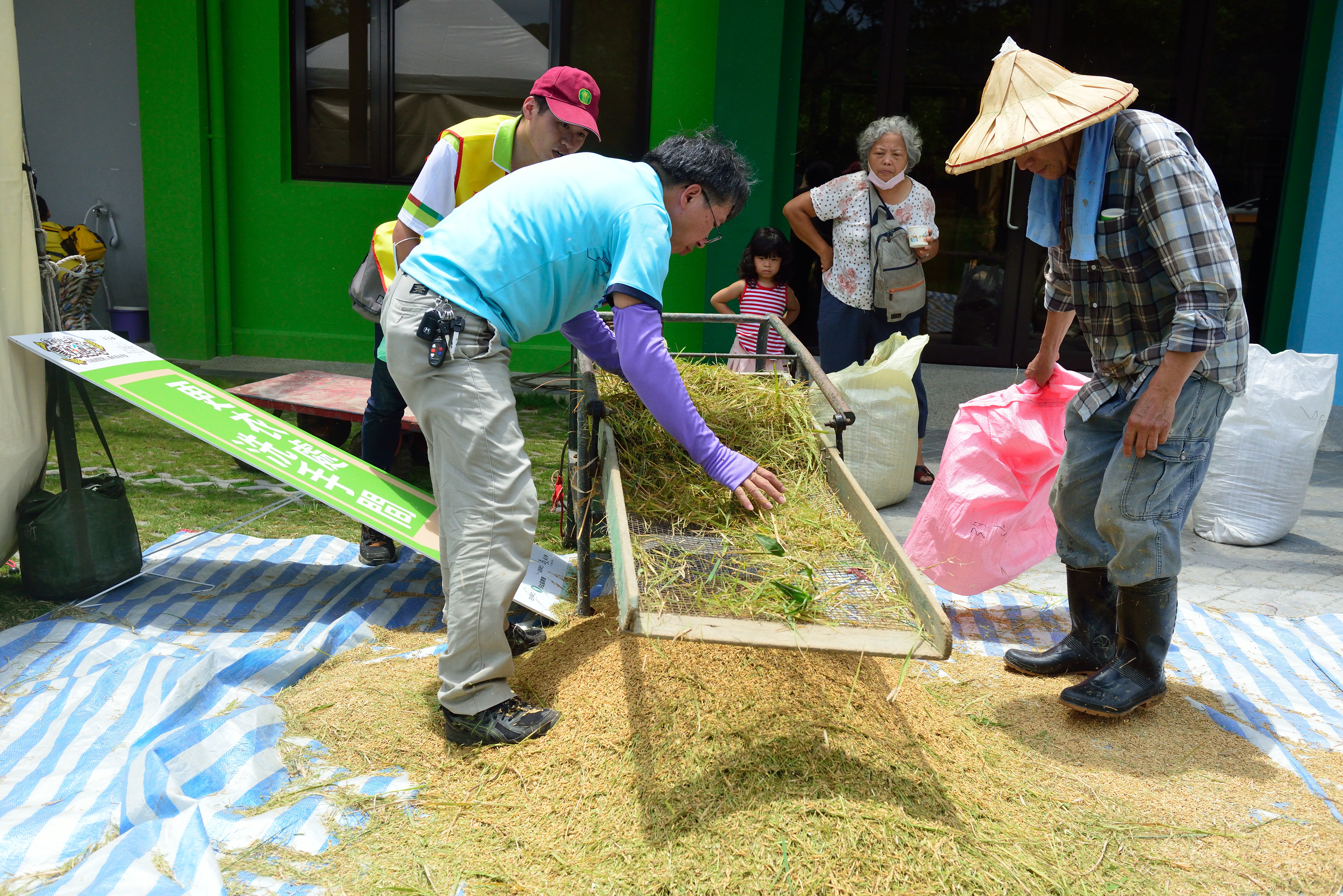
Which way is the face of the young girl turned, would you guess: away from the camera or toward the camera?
toward the camera

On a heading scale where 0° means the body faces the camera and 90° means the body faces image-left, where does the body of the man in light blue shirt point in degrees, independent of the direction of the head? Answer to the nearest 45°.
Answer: approximately 270°

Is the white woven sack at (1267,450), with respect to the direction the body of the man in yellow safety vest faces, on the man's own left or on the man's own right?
on the man's own left

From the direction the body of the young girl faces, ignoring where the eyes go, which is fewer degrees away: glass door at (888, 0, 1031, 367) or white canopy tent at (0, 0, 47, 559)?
the white canopy tent

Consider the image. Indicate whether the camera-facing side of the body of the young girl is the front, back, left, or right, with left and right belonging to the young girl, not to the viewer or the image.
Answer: front

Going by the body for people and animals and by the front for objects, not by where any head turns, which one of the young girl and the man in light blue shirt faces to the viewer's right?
the man in light blue shirt

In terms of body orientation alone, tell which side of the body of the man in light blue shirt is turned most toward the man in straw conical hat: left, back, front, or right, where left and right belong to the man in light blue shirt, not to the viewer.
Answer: front

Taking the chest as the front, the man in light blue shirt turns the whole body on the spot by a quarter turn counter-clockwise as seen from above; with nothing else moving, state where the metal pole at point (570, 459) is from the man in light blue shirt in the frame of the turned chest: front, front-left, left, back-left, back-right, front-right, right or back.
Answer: front

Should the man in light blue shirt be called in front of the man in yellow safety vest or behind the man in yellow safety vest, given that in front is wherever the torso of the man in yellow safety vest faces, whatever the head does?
in front

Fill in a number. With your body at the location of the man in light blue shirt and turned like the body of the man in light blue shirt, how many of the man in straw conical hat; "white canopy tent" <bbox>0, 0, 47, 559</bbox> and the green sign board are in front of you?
1

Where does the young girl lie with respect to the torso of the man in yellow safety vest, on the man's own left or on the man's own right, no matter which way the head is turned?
on the man's own left

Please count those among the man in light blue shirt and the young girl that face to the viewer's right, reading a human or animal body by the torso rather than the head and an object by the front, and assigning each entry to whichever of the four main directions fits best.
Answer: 1

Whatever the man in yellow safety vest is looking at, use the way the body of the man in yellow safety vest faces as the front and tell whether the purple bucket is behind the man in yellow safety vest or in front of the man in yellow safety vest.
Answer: behind

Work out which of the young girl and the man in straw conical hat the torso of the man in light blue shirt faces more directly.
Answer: the man in straw conical hat

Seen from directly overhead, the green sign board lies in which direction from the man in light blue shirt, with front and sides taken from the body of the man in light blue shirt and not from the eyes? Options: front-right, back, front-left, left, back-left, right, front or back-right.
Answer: back-left
